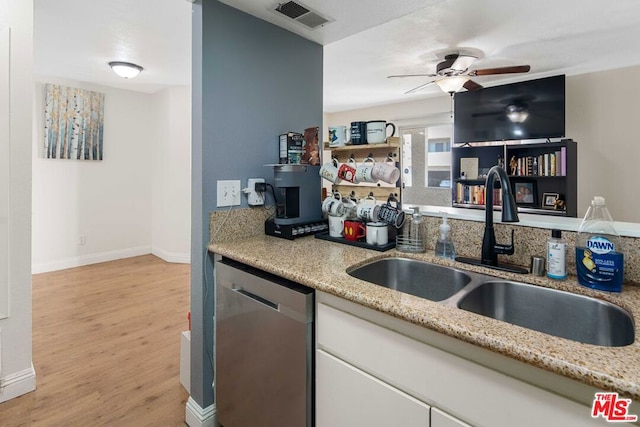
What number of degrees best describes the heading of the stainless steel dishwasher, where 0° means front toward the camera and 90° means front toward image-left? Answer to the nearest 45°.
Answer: approximately 45°

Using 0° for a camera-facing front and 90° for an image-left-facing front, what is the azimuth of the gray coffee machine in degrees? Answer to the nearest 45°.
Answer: approximately 45°

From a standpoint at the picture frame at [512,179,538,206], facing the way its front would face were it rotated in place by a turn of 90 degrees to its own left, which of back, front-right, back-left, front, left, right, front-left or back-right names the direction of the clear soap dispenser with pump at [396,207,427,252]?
right

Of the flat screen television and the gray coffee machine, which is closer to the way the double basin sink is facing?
the gray coffee machine

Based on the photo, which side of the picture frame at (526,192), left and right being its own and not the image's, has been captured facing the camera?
front

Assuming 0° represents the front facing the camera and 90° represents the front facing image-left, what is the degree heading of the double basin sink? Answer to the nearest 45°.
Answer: approximately 45°

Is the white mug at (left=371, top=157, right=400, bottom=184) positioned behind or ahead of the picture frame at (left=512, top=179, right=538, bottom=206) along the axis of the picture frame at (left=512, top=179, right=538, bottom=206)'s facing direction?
ahead

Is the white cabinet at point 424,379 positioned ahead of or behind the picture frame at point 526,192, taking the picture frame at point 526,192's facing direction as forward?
ahead

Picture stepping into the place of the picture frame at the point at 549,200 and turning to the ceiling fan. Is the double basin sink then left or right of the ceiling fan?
left

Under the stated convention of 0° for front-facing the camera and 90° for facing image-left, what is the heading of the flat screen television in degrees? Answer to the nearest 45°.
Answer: approximately 45°

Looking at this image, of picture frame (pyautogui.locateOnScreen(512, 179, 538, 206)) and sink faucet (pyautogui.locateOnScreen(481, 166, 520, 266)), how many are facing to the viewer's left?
0

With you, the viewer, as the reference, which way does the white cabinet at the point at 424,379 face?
facing the viewer and to the left of the viewer

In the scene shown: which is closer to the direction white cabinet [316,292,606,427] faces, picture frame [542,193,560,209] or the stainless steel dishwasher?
the stainless steel dishwasher

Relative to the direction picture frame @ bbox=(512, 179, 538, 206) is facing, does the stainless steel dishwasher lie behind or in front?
in front

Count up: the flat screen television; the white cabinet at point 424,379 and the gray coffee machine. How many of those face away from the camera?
0

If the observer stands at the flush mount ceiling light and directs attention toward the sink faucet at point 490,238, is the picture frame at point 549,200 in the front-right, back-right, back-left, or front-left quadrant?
front-left
